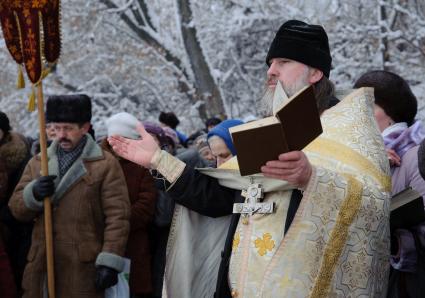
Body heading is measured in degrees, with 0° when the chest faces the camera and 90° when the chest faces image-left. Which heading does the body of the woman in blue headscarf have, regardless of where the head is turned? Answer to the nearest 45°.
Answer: approximately 45°

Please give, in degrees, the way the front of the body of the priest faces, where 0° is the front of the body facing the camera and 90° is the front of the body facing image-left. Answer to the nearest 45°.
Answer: approximately 45°

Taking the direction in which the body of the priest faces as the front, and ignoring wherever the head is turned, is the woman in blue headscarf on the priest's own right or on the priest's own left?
on the priest's own right

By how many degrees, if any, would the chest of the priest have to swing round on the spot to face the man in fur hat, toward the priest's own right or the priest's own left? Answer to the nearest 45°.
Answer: approximately 90° to the priest's own right

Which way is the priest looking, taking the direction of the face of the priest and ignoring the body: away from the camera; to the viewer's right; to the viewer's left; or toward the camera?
to the viewer's left

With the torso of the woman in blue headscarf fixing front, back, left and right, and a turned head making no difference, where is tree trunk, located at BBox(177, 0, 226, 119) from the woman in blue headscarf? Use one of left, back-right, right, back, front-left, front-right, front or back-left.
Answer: back-right

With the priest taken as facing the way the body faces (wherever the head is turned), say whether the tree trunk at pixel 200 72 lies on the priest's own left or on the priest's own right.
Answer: on the priest's own right

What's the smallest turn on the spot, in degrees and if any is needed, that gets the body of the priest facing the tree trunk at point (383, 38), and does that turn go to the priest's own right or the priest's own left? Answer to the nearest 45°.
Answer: approximately 135° to the priest's own right

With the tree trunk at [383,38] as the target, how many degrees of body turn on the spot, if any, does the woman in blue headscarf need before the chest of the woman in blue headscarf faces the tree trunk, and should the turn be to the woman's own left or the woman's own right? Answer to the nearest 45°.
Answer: approximately 135° to the woman's own right

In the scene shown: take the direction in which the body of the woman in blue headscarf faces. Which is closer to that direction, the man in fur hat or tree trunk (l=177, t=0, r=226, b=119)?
the man in fur hat

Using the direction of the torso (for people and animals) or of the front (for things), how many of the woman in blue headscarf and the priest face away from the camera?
0
